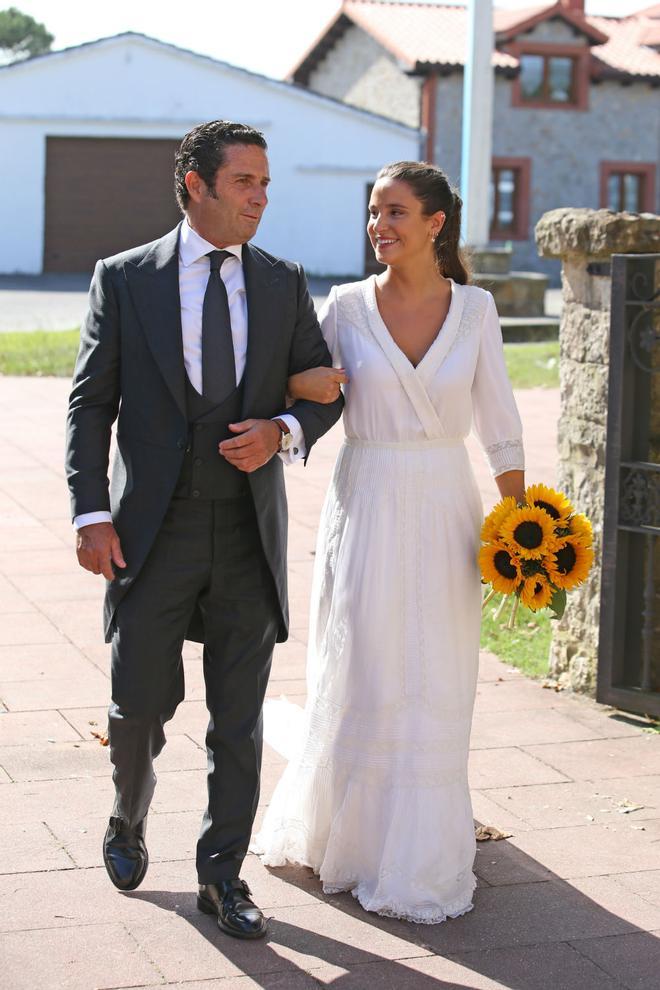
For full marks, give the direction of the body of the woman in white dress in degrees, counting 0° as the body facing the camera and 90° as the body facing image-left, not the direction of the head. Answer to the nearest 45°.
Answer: approximately 0°

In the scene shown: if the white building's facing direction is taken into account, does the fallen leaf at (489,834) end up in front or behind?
in front

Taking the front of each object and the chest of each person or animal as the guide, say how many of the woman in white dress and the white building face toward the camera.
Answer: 2

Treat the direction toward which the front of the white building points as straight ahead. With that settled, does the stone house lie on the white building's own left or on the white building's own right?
on the white building's own left

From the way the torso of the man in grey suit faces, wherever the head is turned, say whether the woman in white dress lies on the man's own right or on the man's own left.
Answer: on the man's own left

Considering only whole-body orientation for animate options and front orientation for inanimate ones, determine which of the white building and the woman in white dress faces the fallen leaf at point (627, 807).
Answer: the white building

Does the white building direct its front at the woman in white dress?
yes

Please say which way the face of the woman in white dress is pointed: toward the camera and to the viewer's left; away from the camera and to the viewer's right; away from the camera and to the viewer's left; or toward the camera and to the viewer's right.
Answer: toward the camera and to the viewer's left

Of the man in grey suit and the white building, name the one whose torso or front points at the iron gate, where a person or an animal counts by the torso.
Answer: the white building

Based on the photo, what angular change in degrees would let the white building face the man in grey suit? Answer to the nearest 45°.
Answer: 0° — it already faces them

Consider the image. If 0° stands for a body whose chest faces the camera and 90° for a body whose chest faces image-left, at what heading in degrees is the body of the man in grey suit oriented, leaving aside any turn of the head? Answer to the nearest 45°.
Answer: approximately 0°

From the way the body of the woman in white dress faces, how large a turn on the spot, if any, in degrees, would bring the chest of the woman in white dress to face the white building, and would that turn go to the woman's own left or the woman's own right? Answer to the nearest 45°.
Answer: approximately 180°
